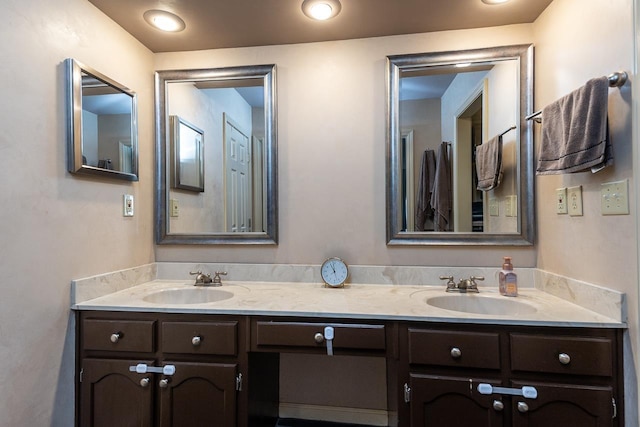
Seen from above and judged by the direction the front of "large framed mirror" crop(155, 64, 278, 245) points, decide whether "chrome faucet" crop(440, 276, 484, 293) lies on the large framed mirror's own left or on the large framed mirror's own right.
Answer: on the large framed mirror's own left

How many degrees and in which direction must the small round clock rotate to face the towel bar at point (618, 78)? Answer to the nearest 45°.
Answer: approximately 45° to its left

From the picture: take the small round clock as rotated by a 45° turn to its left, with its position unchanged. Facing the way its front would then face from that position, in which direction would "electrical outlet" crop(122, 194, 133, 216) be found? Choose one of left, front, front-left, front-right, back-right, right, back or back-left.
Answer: back-right

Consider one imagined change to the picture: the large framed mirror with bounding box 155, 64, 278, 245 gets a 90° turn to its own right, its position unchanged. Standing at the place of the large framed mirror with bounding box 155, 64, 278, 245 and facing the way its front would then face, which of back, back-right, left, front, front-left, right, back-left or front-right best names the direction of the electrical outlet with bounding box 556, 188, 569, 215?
back-left

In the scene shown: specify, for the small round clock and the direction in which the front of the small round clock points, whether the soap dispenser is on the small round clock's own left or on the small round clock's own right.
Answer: on the small round clock's own left

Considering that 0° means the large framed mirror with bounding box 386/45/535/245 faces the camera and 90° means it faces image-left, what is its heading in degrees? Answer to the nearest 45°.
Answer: approximately 0°

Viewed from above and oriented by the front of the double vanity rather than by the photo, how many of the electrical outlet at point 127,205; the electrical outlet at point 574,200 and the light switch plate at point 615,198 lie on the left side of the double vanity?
2

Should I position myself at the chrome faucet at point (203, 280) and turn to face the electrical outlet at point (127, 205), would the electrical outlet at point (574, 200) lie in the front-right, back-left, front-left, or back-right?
back-left

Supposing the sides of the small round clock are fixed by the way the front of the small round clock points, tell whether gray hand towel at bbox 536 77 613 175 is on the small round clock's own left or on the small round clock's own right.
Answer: on the small round clock's own left
